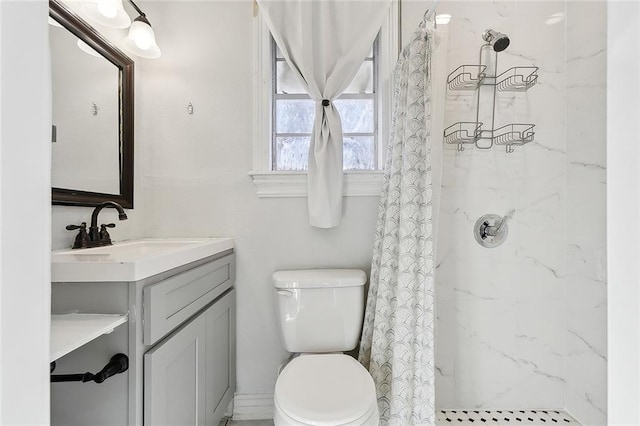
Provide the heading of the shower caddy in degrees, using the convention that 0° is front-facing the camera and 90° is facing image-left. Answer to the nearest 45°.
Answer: approximately 0°

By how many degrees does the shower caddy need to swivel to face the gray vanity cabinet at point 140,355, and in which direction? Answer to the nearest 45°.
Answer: approximately 45° to its right

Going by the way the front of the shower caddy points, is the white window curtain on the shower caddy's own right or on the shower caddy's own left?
on the shower caddy's own right

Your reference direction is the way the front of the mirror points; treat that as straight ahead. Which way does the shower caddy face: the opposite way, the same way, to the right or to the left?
to the right
